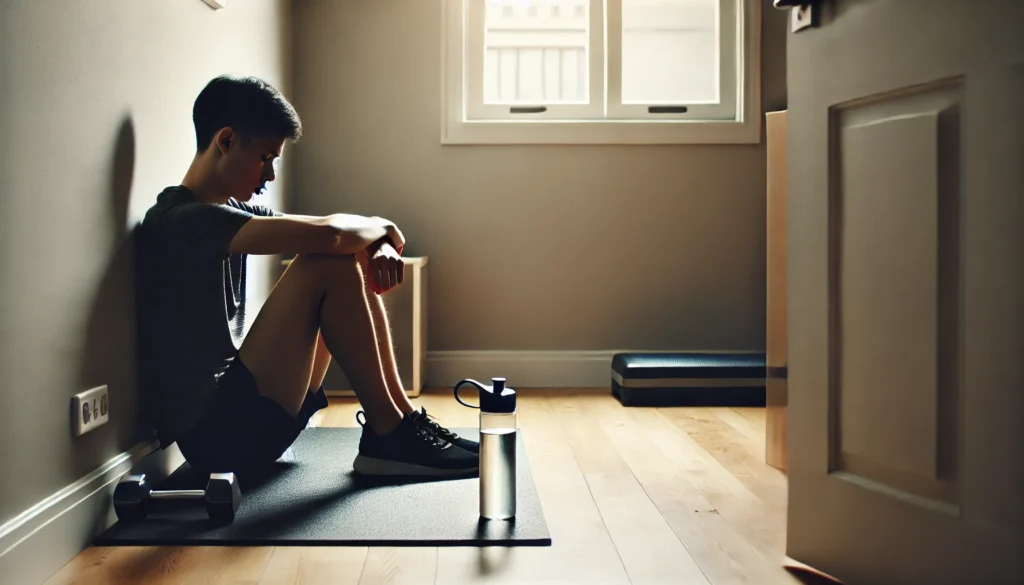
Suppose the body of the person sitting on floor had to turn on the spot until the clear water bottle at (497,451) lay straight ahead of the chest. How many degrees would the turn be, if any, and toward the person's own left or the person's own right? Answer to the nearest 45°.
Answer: approximately 45° to the person's own right

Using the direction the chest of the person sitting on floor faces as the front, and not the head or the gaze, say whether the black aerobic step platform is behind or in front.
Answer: in front

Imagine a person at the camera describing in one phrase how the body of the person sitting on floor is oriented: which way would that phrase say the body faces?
to the viewer's right

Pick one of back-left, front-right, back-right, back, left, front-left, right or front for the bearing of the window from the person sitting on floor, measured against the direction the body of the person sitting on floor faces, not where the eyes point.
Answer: front-left

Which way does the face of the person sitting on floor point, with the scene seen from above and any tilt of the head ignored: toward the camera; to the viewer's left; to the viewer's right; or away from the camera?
to the viewer's right
